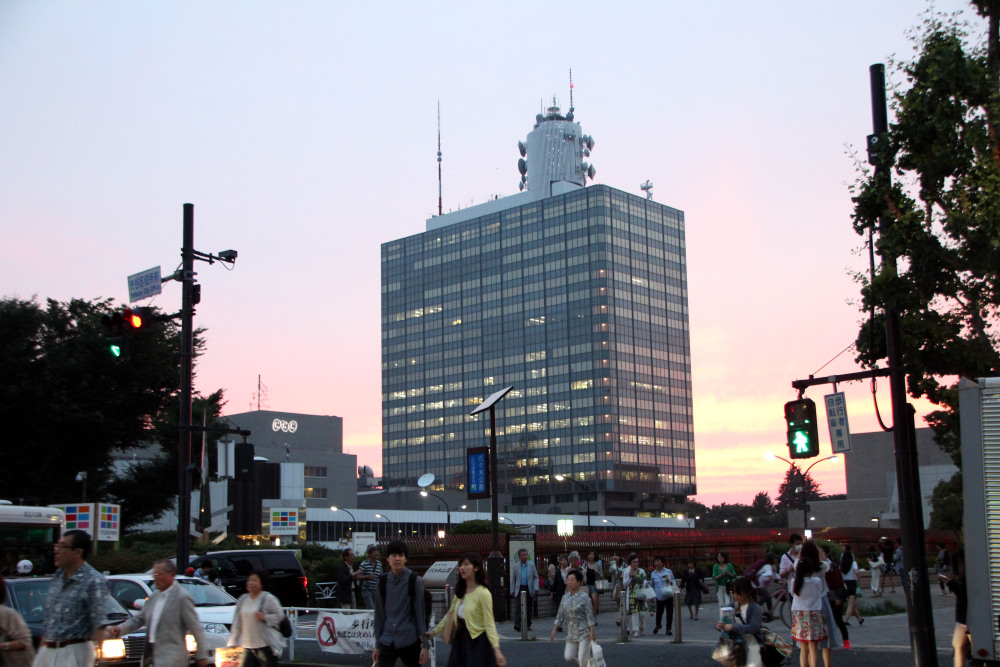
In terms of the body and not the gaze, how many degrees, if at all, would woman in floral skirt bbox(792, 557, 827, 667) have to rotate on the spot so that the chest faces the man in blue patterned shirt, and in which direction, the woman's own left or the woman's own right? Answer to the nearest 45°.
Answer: approximately 135° to the woman's own left

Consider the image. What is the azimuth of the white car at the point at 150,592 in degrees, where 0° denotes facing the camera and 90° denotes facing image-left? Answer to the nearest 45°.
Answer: approximately 315°

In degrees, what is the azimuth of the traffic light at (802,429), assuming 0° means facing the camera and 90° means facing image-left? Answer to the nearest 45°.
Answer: approximately 0°

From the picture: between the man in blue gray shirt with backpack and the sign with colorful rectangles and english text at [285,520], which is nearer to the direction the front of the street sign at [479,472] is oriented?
the man in blue gray shirt with backpack

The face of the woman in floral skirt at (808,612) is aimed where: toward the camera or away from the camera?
away from the camera

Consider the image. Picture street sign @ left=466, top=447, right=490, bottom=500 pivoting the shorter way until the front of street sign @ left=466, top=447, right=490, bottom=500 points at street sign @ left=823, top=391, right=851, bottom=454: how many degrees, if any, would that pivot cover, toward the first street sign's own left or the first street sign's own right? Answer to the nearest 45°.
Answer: approximately 90° to the first street sign's own left

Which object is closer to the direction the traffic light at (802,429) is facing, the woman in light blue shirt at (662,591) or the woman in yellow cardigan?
the woman in yellow cardigan

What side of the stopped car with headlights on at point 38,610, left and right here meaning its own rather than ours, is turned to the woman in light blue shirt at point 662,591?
left
